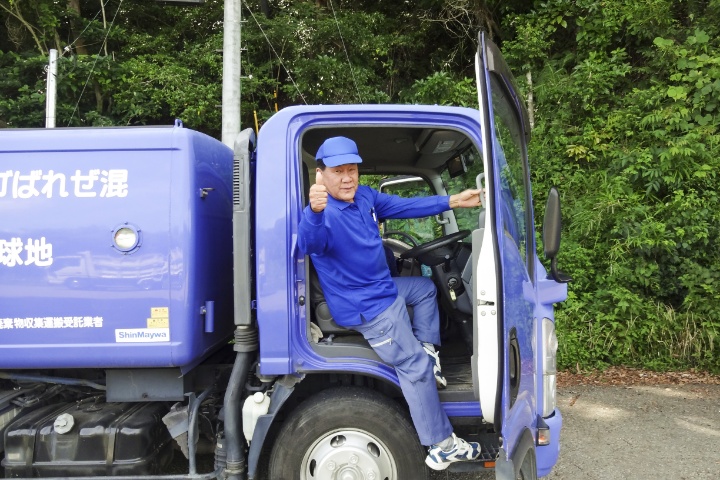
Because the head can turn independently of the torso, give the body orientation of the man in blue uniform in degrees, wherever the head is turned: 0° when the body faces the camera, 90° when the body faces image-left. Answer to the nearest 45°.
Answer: approximately 315°

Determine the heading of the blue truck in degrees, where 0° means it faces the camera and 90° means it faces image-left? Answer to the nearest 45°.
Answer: approximately 270°
